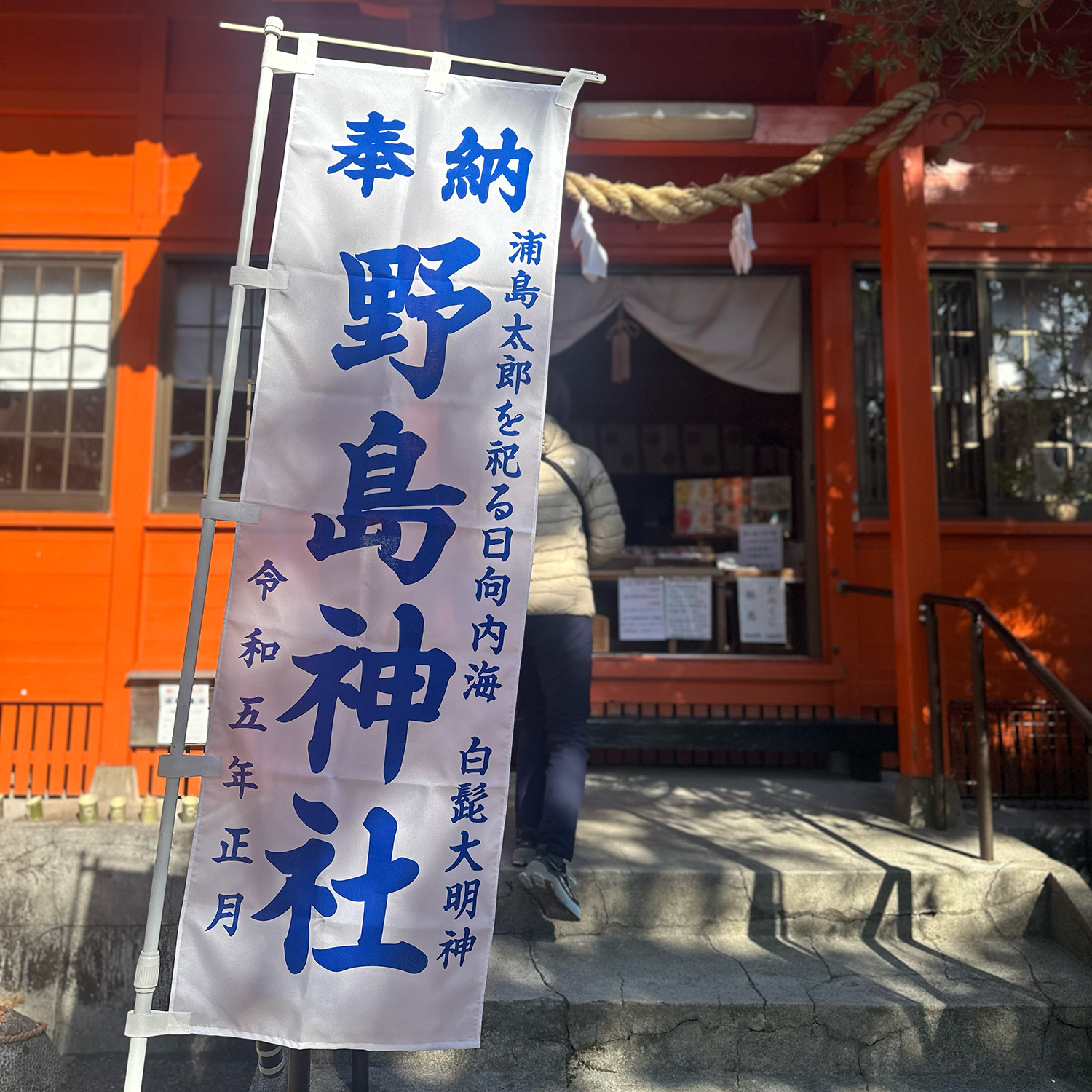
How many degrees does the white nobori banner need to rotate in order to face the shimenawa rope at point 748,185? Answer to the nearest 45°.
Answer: approximately 135° to its left

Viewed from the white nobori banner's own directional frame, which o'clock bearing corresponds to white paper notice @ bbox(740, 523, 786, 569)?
The white paper notice is roughly at 7 o'clock from the white nobori banner.

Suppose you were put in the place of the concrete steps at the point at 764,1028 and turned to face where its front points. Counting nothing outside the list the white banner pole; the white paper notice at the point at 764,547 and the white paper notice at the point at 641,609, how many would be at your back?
2

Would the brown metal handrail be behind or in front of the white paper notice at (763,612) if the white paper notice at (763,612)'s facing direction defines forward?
in front

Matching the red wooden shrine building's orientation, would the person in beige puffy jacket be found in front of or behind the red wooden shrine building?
in front

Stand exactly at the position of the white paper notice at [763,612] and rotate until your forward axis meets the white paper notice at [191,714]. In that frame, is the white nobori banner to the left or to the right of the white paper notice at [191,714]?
left

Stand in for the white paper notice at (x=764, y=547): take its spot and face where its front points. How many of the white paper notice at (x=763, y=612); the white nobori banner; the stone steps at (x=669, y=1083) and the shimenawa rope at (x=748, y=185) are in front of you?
4
